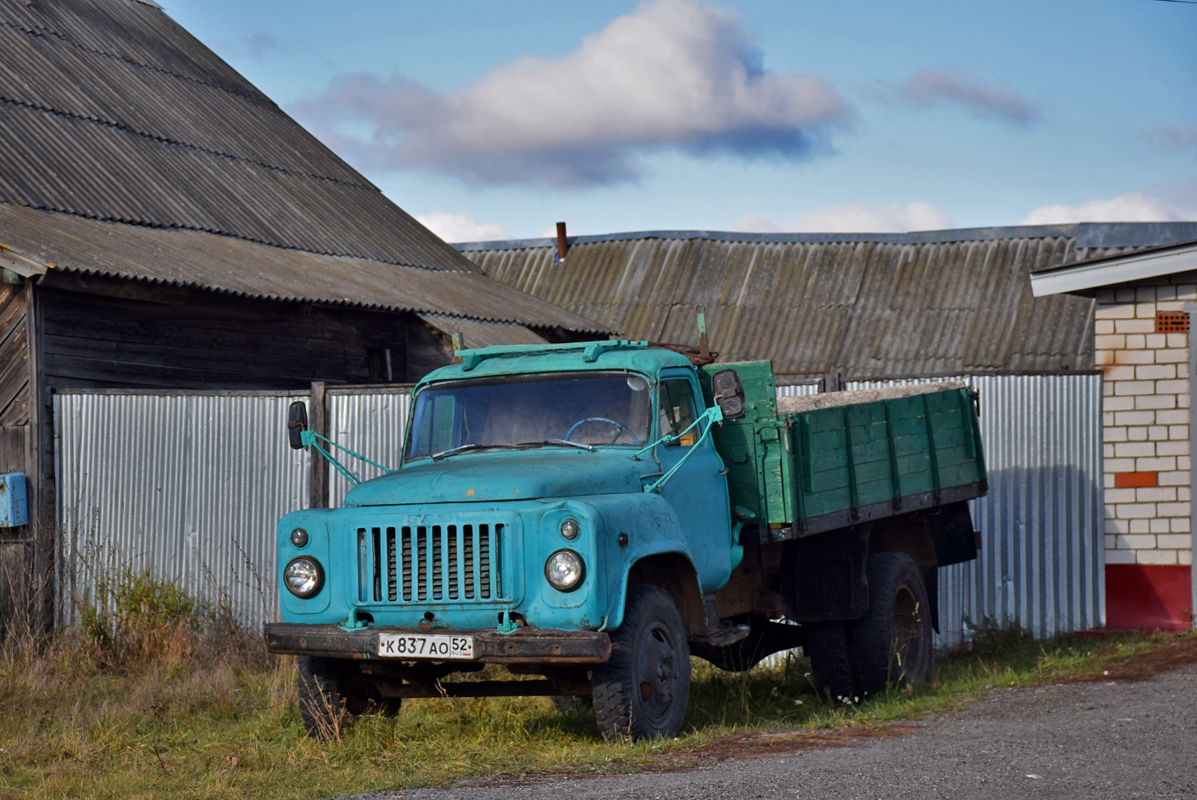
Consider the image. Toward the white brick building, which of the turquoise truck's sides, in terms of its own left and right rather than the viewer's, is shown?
back

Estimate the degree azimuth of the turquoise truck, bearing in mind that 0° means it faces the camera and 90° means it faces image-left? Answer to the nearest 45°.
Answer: approximately 45°

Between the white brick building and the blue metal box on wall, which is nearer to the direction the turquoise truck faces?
the blue metal box on wall

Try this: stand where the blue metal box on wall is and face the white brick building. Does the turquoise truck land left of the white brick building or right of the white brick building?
right

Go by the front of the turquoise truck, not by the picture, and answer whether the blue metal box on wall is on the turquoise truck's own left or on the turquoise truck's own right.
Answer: on the turquoise truck's own right

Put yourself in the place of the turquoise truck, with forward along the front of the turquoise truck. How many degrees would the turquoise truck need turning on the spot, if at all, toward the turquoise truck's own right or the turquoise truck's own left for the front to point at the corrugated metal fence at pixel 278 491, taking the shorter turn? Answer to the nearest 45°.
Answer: approximately 90° to the turquoise truck's own right
